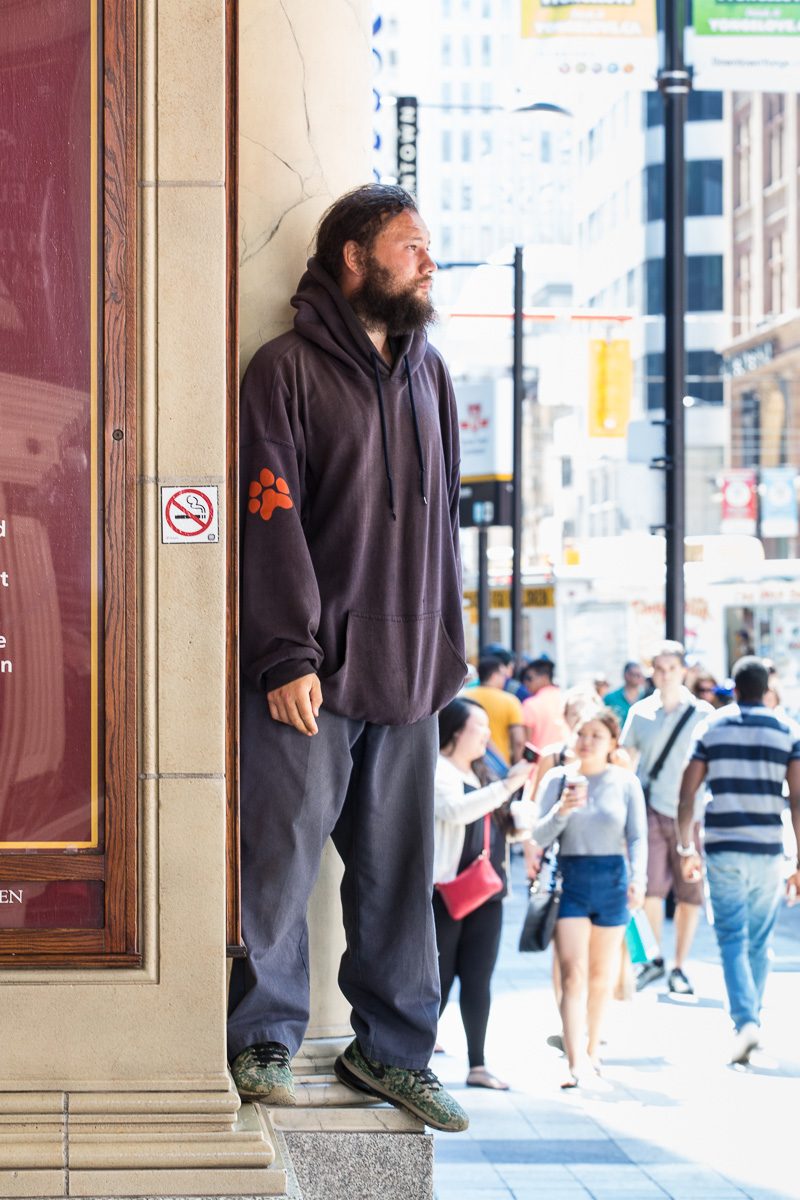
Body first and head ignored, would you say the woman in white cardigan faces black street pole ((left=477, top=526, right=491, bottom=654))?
no

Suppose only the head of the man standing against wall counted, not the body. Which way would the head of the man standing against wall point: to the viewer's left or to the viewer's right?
to the viewer's right

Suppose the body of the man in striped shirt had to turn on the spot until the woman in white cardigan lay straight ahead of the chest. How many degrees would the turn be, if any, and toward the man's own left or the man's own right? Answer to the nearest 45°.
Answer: approximately 135° to the man's own left

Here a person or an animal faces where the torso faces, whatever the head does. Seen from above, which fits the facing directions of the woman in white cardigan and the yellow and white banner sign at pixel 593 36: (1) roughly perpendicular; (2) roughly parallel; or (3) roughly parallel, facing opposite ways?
roughly perpendicular

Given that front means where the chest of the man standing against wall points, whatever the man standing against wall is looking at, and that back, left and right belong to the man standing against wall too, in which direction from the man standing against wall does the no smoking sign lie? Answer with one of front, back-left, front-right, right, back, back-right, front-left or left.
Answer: right

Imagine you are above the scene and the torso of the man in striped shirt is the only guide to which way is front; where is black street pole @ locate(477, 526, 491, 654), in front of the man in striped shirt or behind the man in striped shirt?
in front

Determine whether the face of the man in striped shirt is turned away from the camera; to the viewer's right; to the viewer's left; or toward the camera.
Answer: away from the camera

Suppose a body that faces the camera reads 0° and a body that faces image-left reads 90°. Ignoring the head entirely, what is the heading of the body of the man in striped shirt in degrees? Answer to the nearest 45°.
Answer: approximately 180°

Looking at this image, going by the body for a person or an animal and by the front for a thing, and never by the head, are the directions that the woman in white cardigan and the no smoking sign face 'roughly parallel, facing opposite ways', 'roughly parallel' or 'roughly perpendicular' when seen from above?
roughly perpendicular

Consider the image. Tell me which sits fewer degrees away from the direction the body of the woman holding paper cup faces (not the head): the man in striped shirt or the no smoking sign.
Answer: the no smoking sign

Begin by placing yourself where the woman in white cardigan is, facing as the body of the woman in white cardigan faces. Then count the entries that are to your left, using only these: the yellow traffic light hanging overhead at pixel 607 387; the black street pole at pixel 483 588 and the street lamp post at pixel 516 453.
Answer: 3

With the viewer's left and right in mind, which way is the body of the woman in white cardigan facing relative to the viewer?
facing to the right of the viewer

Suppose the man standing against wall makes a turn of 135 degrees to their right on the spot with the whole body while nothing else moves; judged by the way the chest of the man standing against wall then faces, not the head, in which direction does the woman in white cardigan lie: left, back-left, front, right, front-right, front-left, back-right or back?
right

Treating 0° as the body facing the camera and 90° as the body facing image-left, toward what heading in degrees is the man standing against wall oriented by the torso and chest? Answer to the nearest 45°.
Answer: approximately 315°

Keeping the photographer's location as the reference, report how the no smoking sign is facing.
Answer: facing the viewer

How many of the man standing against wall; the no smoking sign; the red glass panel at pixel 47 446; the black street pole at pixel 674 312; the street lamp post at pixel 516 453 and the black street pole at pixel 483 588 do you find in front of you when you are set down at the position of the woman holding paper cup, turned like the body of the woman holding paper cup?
3

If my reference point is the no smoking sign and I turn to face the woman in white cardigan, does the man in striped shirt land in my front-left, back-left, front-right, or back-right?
front-right

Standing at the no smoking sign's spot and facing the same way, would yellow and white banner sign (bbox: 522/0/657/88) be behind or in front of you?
behind
